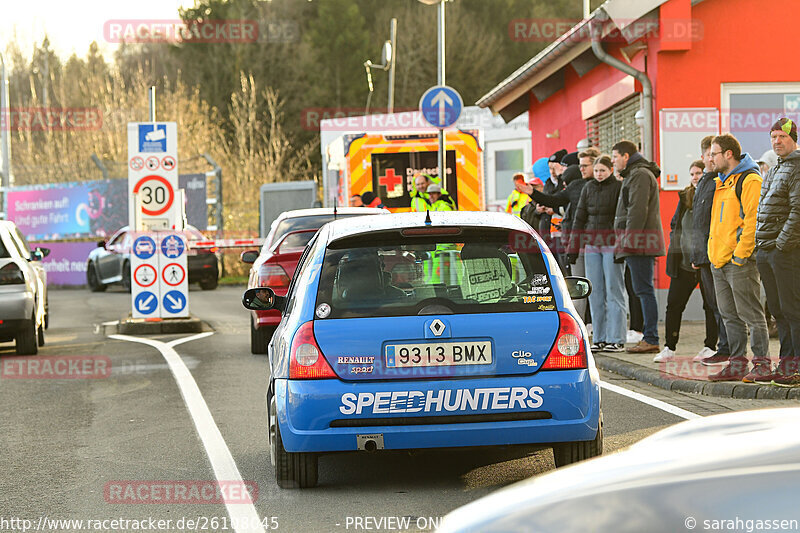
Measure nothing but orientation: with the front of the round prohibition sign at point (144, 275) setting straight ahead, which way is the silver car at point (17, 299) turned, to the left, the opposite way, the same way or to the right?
the opposite way

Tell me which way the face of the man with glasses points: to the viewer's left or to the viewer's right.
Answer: to the viewer's left

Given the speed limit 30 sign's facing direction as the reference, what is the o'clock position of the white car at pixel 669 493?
The white car is roughly at 12 o'clock from the speed limit 30 sign.

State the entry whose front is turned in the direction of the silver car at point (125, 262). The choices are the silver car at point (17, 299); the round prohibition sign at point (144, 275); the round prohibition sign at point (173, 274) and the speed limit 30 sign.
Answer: the silver car at point (17, 299)

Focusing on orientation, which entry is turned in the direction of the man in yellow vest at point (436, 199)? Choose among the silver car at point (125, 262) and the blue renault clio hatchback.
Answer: the blue renault clio hatchback

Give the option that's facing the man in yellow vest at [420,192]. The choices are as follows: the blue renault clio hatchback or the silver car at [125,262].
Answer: the blue renault clio hatchback

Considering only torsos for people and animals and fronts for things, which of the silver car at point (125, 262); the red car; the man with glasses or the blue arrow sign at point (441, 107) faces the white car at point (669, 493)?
the blue arrow sign

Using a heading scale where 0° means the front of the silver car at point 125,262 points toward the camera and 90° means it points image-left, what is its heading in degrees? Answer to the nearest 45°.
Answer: approximately 135°

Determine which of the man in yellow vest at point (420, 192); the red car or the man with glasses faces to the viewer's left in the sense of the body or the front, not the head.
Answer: the man with glasses

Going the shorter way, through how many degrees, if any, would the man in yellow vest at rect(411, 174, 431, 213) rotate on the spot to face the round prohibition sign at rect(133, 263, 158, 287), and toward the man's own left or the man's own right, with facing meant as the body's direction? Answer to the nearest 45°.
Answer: approximately 90° to the man's own right

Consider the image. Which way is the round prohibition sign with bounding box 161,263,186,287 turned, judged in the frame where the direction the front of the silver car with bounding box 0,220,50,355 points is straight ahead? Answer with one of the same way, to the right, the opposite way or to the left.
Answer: the opposite way

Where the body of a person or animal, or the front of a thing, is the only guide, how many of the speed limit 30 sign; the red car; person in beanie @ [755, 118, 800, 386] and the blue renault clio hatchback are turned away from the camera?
2
